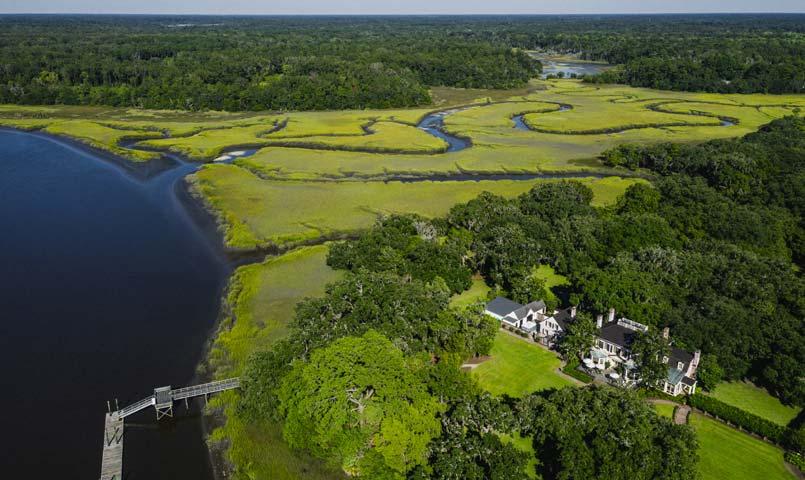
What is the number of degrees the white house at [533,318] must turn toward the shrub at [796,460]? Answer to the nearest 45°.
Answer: approximately 90° to its left

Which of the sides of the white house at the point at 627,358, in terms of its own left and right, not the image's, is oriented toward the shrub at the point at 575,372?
front

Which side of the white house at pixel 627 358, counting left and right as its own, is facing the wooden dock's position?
front

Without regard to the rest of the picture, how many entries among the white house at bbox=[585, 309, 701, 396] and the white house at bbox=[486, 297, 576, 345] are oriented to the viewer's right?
0

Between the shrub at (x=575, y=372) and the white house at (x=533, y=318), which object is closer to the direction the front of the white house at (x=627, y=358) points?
the shrub

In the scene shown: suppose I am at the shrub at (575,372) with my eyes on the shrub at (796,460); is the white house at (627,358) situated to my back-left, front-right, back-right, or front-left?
front-left

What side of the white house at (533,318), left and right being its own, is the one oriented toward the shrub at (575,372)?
left

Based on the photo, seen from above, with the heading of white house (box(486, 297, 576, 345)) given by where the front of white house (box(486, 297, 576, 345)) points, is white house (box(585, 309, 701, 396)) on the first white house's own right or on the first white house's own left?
on the first white house's own left

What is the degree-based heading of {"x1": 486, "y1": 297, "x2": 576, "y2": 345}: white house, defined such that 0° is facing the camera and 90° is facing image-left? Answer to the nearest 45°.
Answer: approximately 45°

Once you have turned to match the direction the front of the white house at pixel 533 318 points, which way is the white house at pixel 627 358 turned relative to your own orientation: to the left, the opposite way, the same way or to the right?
the same way

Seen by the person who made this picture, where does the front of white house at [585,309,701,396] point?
facing the viewer and to the left of the viewer

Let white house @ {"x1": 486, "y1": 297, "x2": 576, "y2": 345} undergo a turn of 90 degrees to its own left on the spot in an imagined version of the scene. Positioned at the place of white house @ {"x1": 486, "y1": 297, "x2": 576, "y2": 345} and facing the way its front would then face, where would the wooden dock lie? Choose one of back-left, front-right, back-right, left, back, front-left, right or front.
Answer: right
